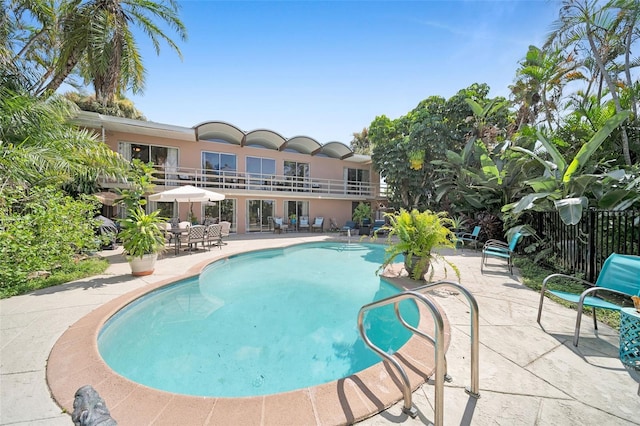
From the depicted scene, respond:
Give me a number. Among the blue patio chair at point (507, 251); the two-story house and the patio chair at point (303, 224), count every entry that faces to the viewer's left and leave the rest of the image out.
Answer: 1

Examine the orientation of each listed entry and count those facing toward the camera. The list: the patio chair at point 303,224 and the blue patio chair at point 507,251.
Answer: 1

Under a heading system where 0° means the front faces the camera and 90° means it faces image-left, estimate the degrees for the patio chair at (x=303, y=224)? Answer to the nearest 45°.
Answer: approximately 0°

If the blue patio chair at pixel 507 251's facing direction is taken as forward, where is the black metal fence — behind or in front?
behind

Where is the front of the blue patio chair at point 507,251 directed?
to the viewer's left

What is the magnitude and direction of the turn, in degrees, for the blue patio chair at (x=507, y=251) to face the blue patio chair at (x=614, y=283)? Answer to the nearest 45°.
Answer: approximately 90° to its left

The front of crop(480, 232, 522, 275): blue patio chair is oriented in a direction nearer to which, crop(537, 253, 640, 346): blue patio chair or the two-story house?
the two-story house

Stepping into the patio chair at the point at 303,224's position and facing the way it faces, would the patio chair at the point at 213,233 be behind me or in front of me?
in front

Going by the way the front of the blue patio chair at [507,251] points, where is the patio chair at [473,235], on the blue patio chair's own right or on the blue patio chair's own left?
on the blue patio chair's own right

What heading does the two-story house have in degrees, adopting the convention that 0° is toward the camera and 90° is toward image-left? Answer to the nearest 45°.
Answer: approximately 315°

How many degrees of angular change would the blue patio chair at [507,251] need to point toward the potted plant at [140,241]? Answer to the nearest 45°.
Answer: approximately 45° to its left
